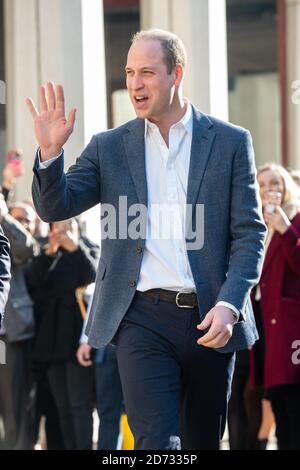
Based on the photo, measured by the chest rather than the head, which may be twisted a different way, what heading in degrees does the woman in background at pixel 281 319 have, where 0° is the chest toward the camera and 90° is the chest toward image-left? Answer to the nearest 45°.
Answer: approximately 45°
